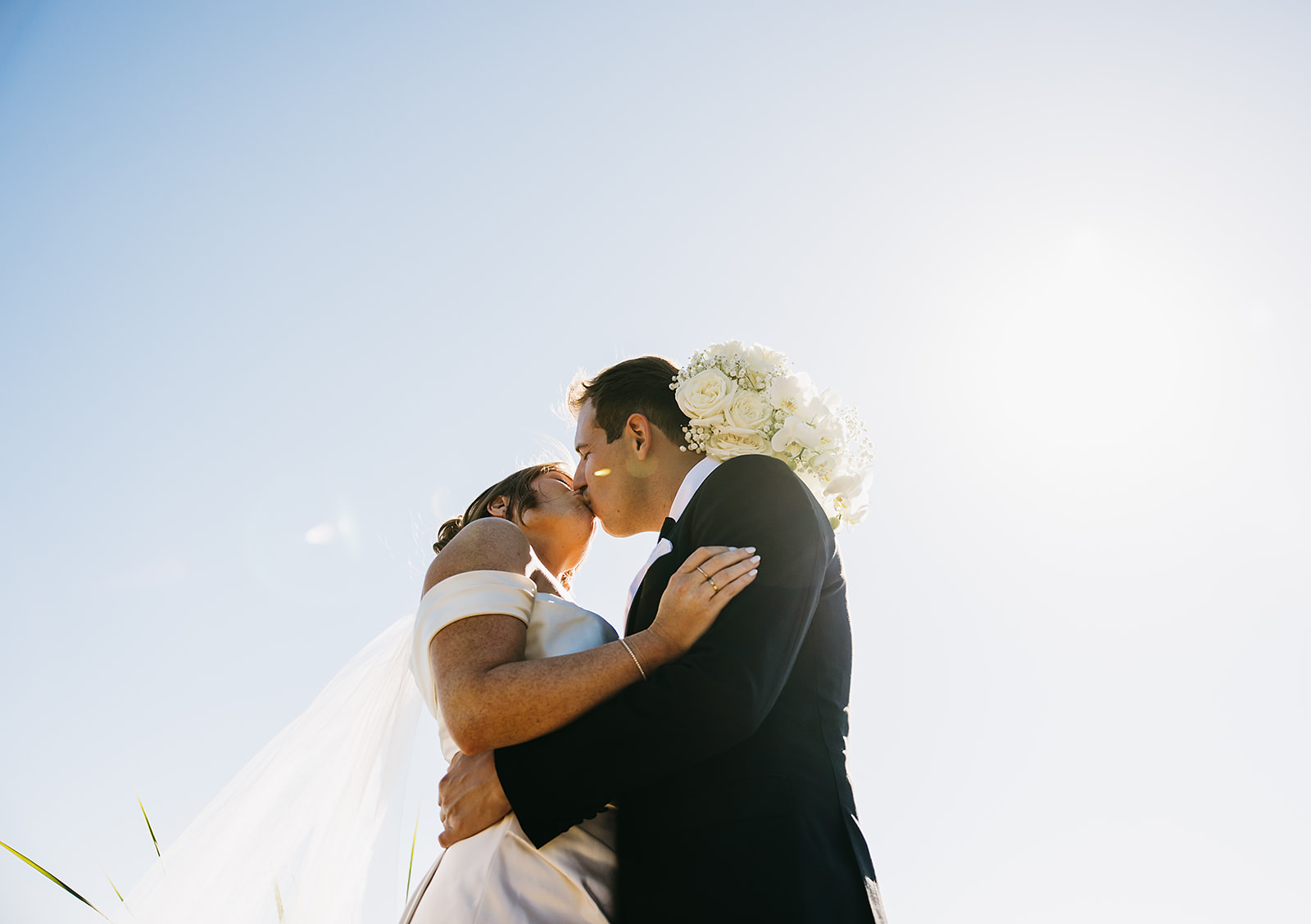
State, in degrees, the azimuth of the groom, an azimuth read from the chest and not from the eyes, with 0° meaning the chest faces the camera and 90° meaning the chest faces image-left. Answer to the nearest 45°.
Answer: approximately 90°

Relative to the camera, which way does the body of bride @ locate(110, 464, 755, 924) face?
to the viewer's right

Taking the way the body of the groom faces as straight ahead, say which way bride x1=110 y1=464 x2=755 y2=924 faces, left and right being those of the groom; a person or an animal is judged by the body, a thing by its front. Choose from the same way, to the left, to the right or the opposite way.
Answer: the opposite way

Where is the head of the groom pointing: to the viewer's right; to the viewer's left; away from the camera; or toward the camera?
to the viewer's left

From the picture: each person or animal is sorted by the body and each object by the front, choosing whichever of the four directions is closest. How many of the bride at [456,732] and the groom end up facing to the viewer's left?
1

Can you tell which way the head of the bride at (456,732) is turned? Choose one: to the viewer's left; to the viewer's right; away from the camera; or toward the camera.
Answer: to the viewer's right

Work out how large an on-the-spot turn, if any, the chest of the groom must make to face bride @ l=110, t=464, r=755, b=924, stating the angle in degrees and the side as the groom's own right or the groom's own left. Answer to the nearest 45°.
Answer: approximately 45° to the groom's own right
